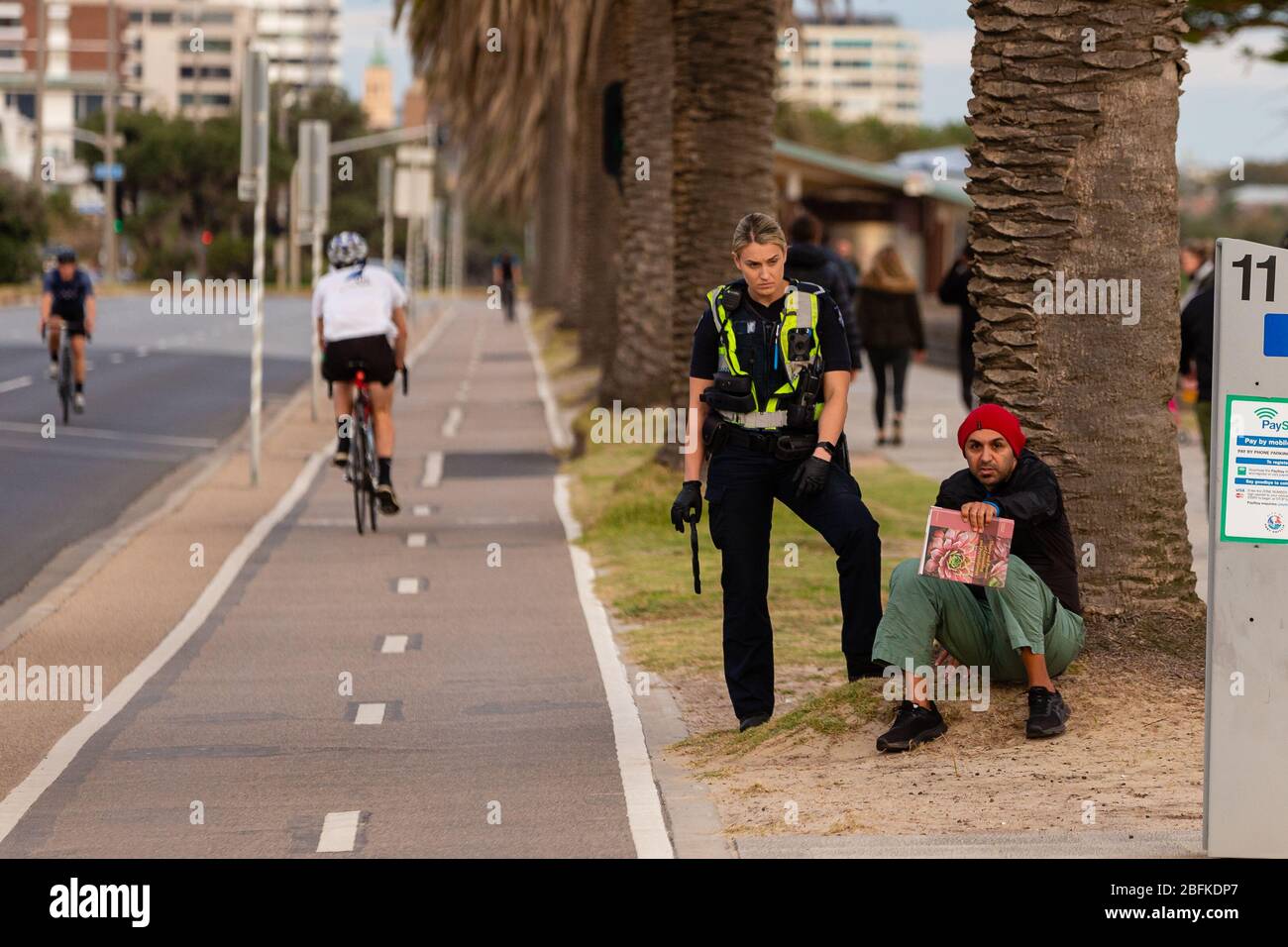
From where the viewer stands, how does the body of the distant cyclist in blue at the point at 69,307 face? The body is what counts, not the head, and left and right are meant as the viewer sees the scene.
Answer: facing the viewer

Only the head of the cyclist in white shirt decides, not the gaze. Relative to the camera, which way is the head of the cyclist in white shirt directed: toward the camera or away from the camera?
away from the camera

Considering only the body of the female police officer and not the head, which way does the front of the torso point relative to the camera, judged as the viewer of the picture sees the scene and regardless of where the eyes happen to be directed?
toward the camera

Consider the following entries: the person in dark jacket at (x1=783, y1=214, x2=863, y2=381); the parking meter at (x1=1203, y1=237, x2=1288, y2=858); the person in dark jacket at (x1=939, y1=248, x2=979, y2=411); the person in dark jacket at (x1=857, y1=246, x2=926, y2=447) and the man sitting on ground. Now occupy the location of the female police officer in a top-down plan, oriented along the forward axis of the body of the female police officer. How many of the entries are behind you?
3

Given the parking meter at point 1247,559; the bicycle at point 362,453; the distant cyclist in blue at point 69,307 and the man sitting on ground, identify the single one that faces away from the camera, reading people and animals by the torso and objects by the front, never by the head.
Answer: the bicycle

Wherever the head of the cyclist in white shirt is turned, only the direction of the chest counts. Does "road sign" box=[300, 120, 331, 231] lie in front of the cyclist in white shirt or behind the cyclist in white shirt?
in front

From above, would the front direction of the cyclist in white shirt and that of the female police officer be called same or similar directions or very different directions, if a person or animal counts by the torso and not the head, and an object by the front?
very different directions

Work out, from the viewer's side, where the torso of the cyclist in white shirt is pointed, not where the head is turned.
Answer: away from the camera

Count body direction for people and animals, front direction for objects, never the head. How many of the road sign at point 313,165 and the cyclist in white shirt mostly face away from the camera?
2

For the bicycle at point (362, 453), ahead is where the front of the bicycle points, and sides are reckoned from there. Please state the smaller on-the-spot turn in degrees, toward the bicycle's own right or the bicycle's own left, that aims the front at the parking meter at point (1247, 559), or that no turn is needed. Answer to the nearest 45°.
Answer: approximately 180°

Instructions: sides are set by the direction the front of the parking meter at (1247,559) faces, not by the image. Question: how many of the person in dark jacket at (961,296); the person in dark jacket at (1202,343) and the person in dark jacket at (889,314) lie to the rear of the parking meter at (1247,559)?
3

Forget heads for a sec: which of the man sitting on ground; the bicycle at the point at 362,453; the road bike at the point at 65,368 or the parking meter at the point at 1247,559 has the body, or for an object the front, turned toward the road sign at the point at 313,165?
the bicycle

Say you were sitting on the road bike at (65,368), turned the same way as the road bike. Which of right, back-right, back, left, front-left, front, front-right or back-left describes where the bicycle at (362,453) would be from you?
front

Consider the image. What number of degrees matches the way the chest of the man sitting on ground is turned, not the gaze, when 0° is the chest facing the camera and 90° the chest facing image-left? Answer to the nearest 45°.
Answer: approximately 45°

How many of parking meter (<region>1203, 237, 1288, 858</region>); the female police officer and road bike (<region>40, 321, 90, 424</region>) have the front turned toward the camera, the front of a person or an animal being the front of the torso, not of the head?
3
